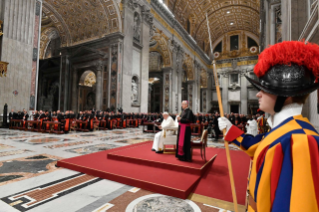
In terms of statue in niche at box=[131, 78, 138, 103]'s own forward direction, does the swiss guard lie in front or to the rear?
in front

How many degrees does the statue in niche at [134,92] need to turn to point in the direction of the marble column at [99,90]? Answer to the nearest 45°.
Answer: approximately 90° to its right

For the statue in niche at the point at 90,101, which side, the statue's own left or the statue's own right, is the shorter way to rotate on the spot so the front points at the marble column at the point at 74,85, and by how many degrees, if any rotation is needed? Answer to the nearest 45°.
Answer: approximately 45° to the statue's own right

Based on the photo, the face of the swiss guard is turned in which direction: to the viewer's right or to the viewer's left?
to the viewer's left

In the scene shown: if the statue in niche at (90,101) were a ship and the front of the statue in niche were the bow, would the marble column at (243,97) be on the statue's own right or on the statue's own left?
on the statue's own left

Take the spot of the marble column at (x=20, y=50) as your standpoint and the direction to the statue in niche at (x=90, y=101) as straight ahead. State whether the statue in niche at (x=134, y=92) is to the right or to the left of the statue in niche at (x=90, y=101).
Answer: right
